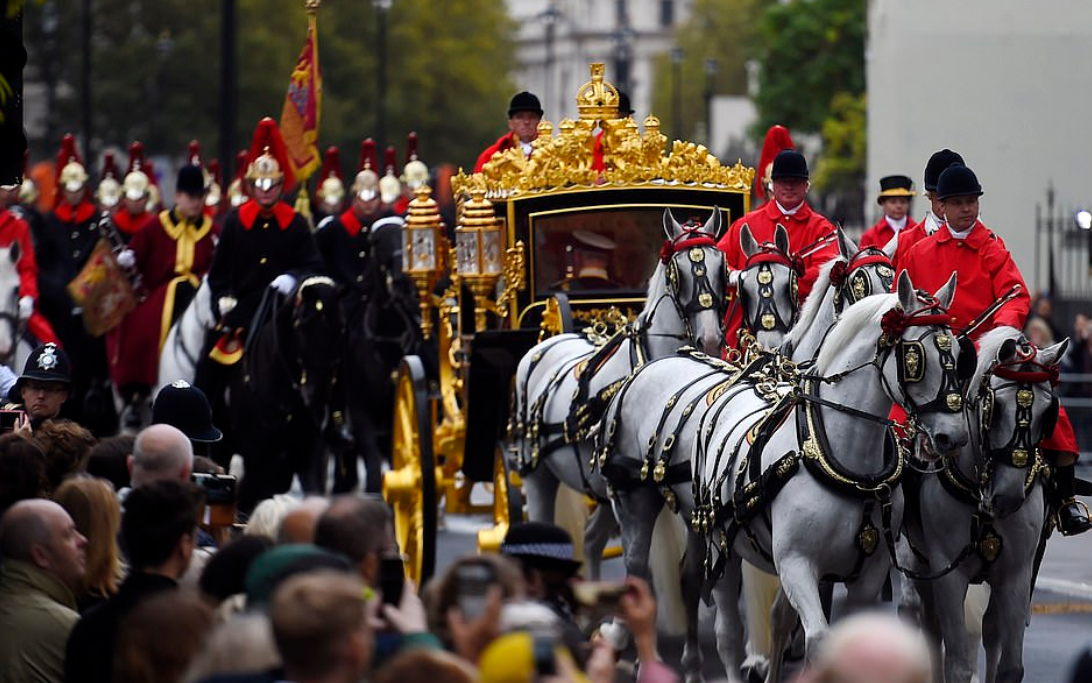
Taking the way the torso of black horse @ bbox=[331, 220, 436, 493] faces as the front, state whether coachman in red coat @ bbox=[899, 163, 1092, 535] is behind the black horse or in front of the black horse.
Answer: in front

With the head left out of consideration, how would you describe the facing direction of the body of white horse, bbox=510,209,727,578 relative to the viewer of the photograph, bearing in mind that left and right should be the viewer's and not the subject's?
facing the viewer and to the right of the viewer

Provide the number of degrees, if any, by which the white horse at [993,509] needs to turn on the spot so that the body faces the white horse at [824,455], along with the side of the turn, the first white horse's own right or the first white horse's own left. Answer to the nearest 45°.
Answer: approximately 90° to the first white horse's own right

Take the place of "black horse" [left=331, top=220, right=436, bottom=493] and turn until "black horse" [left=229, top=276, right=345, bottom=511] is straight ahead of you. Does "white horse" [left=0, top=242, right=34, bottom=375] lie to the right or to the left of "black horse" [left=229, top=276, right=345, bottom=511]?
right

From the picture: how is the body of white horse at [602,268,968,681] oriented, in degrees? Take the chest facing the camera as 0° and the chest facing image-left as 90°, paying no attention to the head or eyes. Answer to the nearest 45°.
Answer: approximately 315°

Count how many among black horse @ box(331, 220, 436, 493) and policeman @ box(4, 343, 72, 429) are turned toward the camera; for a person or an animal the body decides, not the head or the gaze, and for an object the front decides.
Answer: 2
